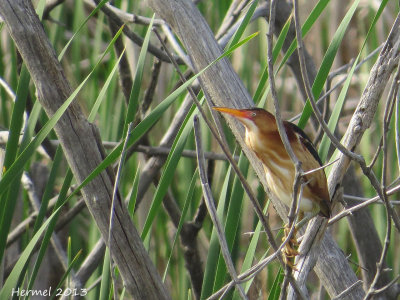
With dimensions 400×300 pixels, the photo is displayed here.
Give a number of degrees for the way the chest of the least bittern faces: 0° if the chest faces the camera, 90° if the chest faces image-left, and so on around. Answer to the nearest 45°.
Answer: approximately 90°
